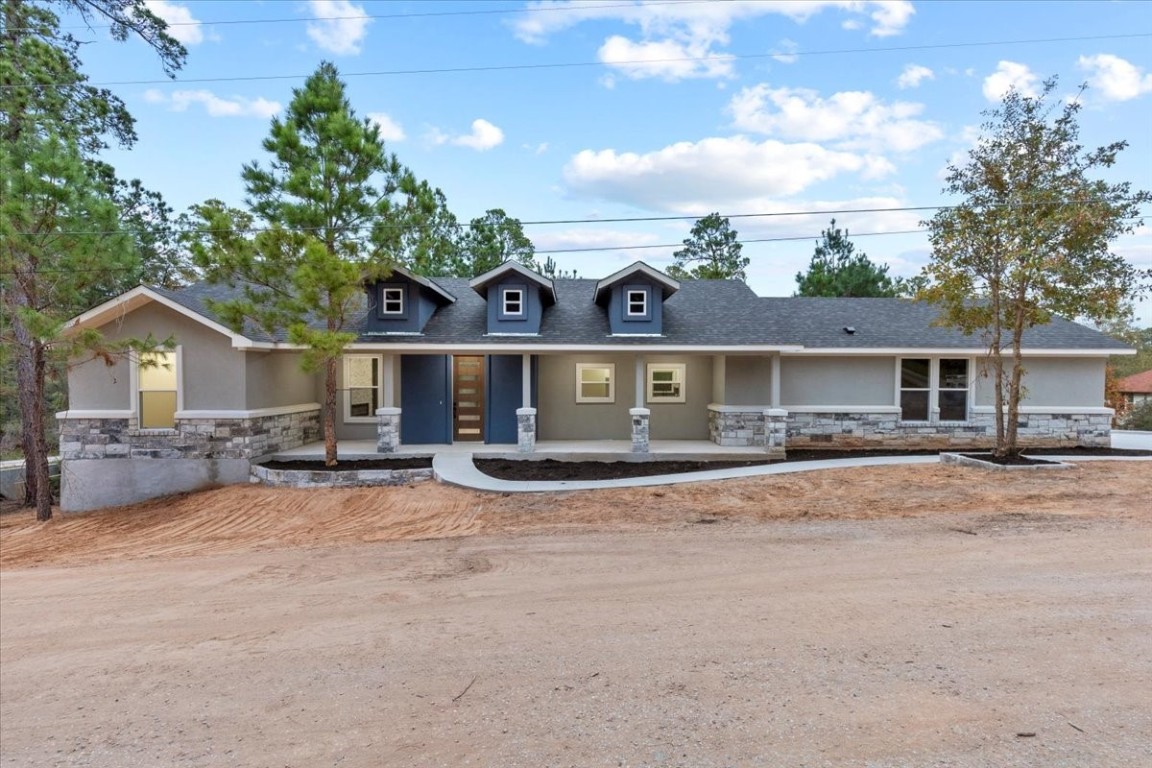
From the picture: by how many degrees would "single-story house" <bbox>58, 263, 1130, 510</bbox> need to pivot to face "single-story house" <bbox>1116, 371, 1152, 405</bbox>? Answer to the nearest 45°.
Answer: approximately 135° to its left

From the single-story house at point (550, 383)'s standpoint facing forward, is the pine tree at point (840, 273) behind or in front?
behind

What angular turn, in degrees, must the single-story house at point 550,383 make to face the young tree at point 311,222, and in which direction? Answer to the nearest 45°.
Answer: approximately 45° to its right

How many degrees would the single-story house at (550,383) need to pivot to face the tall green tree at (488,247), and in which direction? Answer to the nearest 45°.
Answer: approximately 180°

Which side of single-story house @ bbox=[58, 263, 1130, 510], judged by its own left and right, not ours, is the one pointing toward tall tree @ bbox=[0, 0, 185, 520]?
right

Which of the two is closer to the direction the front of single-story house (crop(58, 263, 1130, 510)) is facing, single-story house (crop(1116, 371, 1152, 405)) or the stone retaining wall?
the stone retaining wall

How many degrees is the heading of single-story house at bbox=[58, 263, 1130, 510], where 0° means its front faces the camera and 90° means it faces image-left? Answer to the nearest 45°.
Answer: approximately 0°

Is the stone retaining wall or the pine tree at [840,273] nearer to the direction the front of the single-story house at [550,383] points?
the stone retaining wall

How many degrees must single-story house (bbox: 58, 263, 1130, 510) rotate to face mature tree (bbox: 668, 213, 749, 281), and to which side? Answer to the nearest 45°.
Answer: approximately 180°
